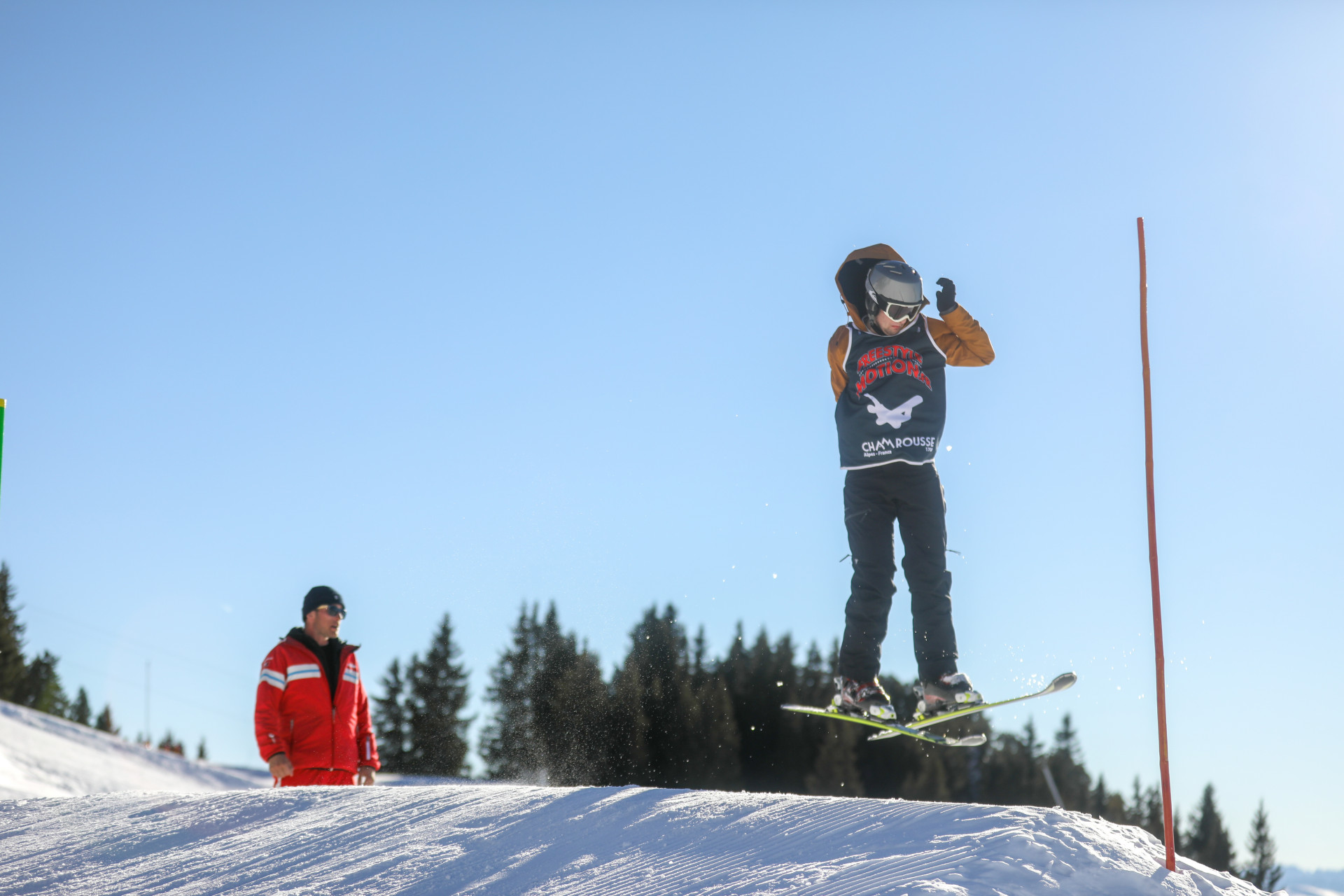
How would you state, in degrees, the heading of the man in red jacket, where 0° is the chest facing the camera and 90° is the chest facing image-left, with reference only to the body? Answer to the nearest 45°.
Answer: approximately 315°

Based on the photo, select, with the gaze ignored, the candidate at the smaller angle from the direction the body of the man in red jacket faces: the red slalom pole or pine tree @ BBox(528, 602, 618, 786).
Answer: the red slalom pole

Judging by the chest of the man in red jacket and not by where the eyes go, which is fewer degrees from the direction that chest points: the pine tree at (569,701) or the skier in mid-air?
the skier in mid-air

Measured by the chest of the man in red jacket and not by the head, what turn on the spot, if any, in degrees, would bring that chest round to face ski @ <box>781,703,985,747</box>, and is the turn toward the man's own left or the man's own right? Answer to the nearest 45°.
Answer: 0° — they already face it

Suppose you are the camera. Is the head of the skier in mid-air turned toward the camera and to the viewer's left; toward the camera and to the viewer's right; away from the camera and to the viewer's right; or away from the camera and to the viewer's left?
toward the camera and to the viewer's right

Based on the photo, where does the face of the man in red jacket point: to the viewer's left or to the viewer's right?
to the viewer's right

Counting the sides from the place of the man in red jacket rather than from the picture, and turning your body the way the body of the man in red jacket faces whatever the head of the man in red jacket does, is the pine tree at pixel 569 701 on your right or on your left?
on your left

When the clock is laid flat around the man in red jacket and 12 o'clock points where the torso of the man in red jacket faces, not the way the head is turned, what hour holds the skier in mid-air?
The skier in mid-air is roughly at 12 o'clock from the man in red jacket.

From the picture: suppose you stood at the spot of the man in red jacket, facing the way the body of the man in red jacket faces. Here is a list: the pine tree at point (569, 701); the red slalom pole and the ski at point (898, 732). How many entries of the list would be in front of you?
2
